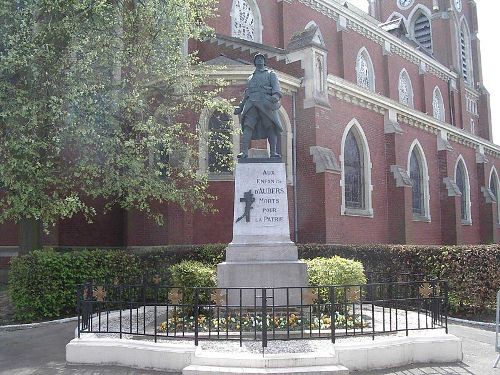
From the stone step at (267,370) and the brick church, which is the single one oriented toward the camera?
the stone step

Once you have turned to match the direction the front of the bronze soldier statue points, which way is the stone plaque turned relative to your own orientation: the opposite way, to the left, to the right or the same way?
the same way

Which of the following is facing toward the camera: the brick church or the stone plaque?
the stone plaque

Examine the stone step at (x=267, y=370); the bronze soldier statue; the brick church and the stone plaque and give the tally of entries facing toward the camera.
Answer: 3

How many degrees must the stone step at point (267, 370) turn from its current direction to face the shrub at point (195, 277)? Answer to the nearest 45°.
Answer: approximately 180°

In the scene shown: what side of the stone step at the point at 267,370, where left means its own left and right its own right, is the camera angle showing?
front

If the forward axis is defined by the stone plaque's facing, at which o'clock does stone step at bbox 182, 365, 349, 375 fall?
The stone step is roughly at 12 o'clock from the stone plaque.

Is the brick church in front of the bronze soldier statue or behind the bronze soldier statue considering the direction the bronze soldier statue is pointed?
behind

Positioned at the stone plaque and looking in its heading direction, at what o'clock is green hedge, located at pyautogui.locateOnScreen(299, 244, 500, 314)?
The green hedge is roughly at 8 o'clock from the stone plaque.

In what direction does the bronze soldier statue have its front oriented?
toward the camera

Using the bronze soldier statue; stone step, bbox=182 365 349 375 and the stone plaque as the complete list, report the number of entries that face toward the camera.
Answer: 3

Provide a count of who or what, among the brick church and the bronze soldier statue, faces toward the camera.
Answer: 1
